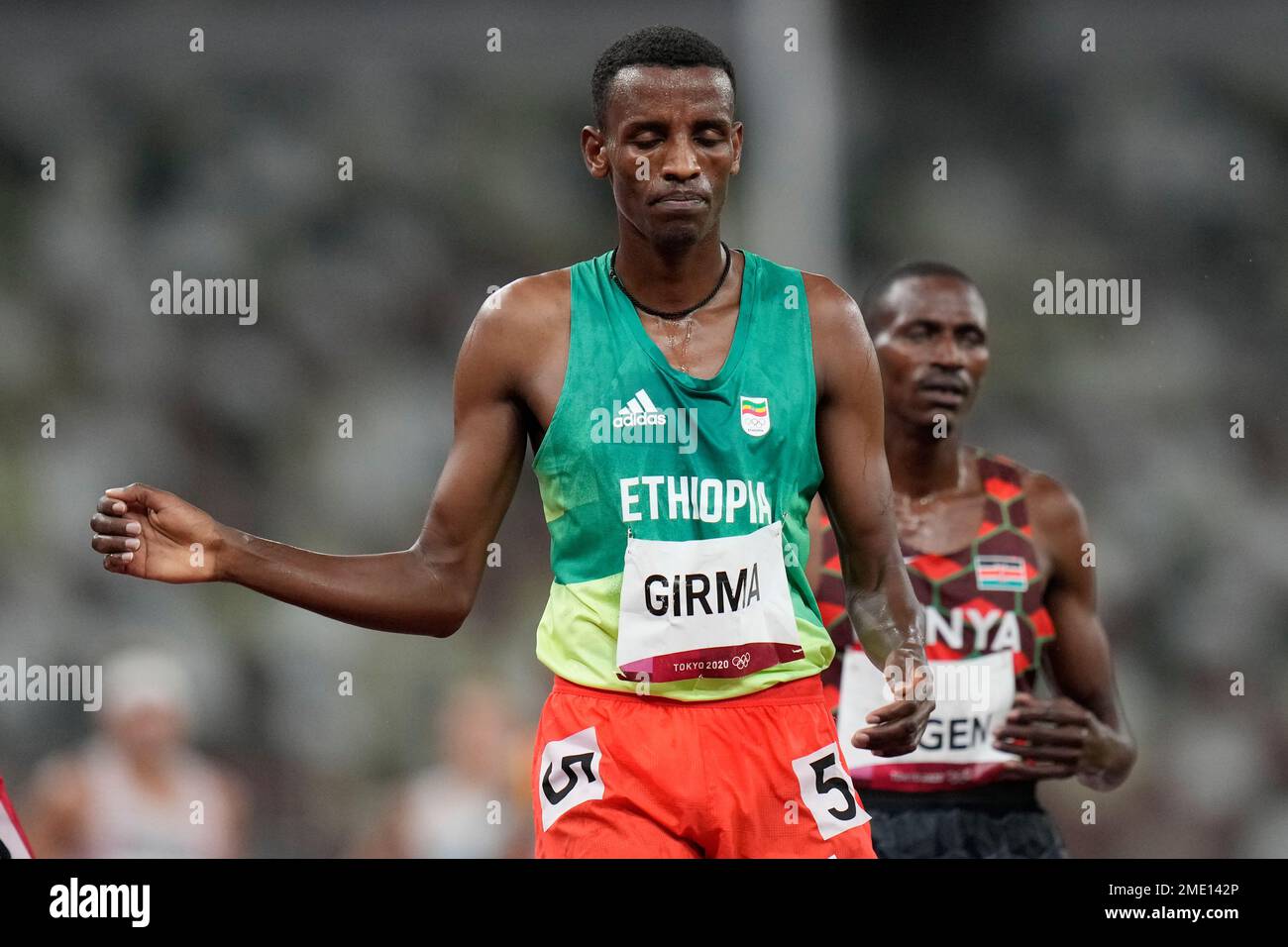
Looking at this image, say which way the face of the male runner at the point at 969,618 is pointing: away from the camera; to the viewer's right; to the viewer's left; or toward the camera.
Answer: toward the camera

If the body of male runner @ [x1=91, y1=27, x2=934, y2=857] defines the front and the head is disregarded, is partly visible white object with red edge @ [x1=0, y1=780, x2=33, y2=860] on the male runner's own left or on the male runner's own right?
on the male runner's own right

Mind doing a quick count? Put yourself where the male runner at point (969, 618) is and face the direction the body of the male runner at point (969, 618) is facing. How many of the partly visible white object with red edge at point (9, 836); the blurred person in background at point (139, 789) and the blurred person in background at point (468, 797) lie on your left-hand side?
0

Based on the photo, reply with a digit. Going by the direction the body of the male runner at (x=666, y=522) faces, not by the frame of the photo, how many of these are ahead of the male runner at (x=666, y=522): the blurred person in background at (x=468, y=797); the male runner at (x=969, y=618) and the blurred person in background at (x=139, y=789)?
0

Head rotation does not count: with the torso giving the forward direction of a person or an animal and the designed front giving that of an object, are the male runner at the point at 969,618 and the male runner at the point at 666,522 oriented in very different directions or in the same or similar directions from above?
same or similar directions

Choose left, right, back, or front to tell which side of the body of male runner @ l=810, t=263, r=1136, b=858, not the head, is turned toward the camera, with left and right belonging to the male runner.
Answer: front

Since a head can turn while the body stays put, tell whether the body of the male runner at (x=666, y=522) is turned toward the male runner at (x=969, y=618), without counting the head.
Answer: no

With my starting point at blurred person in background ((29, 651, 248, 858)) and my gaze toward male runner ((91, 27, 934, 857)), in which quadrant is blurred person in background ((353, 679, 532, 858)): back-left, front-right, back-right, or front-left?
front-left

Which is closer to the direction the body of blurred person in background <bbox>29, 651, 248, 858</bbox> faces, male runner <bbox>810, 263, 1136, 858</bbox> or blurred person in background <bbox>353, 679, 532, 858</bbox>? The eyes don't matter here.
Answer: the male runner

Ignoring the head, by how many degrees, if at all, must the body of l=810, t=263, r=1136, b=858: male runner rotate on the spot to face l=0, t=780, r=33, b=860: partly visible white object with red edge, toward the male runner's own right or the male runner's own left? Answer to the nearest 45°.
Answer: approximately 45° to the male runner's own right

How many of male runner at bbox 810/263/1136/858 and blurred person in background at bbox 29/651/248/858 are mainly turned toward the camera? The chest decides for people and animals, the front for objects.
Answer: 2

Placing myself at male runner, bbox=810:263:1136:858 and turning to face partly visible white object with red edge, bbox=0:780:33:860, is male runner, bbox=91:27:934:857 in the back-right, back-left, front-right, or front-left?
front-left

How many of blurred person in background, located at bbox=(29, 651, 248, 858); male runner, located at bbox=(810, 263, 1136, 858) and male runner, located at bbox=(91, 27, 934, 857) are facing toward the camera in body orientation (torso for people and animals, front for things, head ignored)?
3

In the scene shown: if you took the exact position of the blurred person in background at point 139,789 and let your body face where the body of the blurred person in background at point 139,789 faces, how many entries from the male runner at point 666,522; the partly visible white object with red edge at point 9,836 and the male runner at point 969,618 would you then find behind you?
0

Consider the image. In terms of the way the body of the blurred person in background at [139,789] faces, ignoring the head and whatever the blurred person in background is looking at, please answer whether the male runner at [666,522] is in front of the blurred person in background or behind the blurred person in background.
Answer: in front

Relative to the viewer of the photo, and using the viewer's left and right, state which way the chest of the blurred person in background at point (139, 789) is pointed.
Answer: facing the viewer

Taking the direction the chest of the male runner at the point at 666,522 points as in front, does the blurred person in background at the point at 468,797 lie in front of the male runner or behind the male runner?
behind
